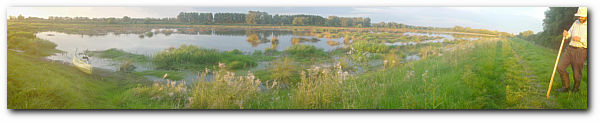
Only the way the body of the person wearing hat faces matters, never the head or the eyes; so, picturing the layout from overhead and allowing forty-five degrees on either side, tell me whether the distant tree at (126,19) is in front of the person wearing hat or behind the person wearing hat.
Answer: in front

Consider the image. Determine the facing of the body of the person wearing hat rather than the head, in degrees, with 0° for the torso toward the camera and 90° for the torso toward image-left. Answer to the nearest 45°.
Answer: approximately 45°

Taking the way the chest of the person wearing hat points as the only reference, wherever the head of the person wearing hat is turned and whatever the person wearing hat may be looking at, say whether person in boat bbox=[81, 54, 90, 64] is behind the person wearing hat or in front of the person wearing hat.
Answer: in front
